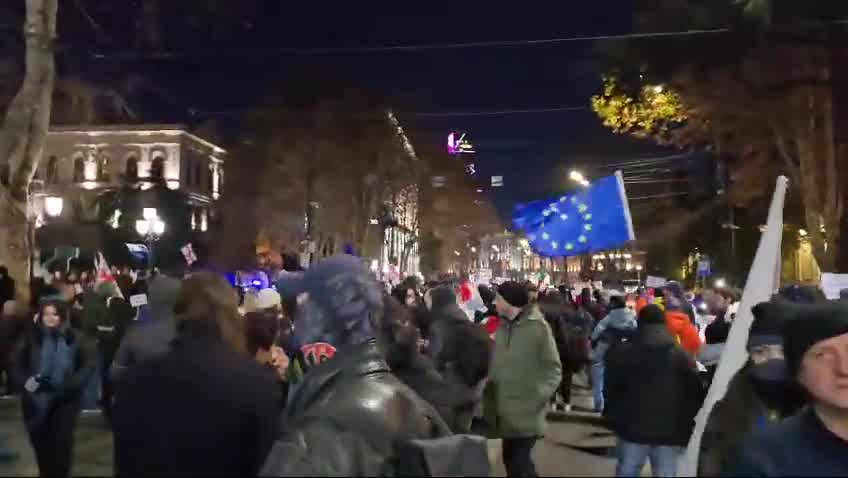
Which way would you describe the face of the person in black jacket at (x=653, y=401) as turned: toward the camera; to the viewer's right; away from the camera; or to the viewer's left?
away from the camera

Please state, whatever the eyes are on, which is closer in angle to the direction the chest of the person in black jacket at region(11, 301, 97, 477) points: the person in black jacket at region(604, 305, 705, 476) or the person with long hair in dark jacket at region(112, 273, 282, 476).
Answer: the person with long hair in dark jacket

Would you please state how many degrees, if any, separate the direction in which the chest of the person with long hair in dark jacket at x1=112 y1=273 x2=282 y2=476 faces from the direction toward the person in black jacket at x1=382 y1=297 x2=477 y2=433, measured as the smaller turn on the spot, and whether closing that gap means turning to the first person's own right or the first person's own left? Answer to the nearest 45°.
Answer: approximately 45° to the first person's own right

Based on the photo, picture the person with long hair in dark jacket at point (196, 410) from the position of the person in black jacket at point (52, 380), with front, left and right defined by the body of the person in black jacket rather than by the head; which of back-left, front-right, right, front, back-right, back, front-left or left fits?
front

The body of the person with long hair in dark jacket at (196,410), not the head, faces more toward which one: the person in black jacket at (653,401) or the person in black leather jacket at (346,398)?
the person in black jacket

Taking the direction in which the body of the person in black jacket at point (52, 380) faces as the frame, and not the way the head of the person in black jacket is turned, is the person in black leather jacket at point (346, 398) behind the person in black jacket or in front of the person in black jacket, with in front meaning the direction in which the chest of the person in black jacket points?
in front

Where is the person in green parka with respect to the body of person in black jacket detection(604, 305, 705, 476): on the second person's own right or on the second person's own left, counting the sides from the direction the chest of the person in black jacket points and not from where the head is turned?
on the second person's own left

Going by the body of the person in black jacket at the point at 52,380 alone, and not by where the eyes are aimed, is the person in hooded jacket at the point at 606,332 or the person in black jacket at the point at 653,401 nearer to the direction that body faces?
the person in black jacket

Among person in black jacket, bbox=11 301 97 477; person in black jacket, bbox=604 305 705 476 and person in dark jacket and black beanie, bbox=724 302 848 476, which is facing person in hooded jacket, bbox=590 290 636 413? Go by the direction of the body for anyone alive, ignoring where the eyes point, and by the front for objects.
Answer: person in black jacket, bbox=604 305 705 476

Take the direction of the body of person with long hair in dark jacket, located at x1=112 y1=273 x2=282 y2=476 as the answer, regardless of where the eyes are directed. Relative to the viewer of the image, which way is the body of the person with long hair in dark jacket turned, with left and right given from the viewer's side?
facing away from the viewer

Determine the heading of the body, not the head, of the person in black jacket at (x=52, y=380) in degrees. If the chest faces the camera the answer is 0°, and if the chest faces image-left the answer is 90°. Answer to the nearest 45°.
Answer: approximately 0°

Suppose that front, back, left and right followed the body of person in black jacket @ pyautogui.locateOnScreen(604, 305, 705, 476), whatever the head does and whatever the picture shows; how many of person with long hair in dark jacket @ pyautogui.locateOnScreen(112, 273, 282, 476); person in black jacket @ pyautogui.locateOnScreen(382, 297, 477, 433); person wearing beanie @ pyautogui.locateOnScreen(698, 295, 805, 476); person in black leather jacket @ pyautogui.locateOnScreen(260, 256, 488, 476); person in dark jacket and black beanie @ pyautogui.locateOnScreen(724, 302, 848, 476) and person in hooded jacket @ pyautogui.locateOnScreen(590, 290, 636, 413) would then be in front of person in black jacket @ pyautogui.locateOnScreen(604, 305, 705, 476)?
1

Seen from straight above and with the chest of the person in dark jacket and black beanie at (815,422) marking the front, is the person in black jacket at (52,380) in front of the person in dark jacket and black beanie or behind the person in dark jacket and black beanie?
behind

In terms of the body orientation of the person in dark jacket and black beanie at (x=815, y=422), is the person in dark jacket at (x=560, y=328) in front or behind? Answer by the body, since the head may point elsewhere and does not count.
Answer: behind

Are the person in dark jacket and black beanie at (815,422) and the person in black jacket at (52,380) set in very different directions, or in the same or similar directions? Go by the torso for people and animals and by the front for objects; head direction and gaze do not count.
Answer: same or similar directions

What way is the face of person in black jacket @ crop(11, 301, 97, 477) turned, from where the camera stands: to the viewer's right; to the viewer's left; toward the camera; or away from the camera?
toward the camera

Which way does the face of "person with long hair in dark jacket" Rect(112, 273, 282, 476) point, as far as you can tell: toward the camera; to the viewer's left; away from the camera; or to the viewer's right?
away from the camera

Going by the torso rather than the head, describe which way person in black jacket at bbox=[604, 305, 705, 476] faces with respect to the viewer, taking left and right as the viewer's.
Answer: facing away from the viewer
